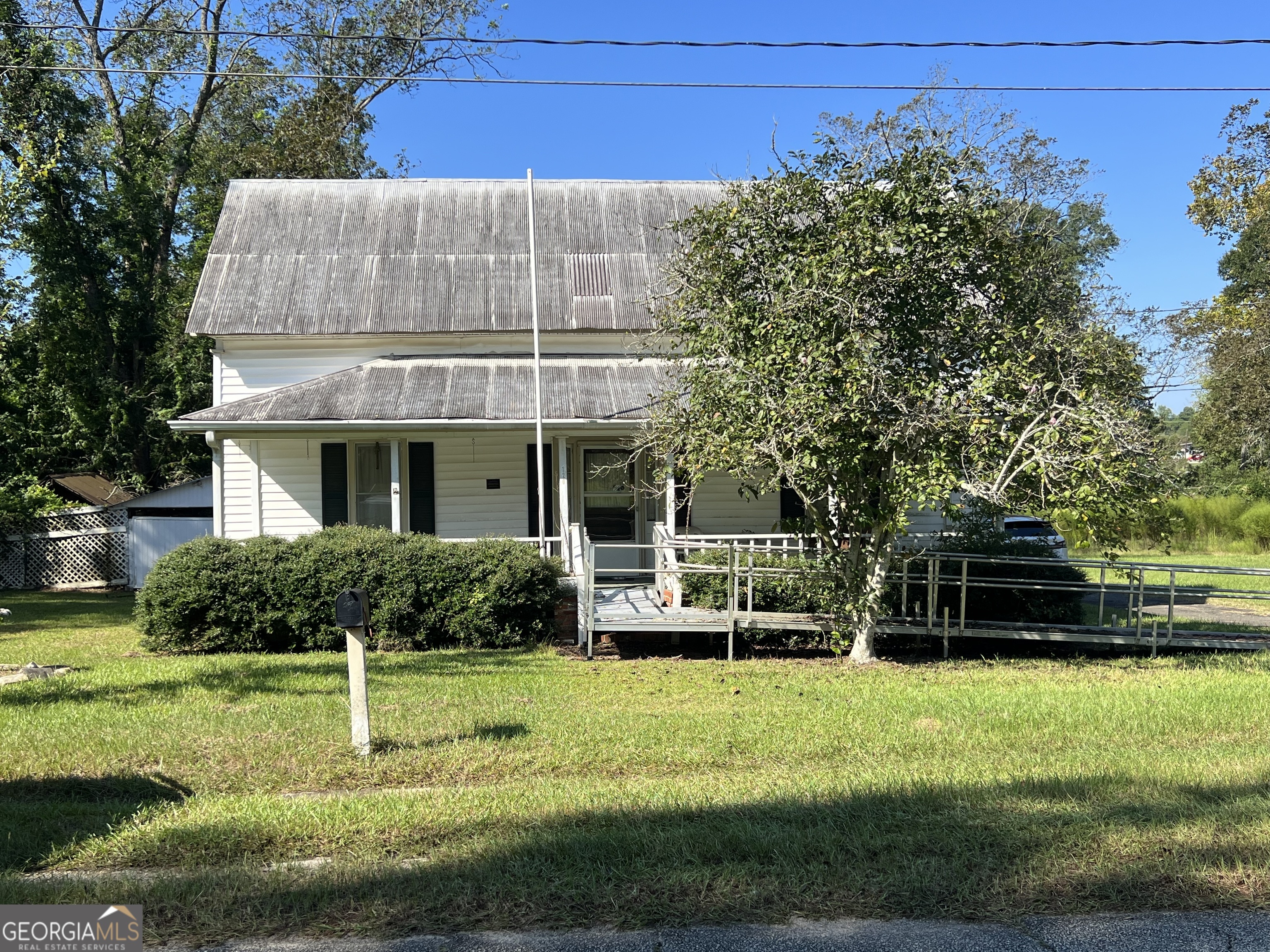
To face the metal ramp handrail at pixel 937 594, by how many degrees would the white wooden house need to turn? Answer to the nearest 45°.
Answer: approximately 45° to its left

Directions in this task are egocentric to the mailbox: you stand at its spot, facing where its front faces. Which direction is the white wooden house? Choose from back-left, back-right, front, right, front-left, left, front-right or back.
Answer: back

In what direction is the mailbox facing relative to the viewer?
toward the camera

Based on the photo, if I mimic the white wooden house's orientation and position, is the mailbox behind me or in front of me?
in front

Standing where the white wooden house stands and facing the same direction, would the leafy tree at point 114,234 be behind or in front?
behind

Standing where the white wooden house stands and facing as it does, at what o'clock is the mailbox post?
The mailbox post is roughly at 12 o'clock from the white wooden house.

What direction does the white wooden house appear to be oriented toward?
toward the camera

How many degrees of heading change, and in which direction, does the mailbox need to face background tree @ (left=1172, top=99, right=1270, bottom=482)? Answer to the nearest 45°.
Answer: approximately 135° to its left

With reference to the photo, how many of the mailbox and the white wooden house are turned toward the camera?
2

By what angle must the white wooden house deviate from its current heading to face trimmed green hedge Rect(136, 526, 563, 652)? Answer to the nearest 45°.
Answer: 0° — it already faces it

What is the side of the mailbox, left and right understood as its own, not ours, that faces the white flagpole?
back

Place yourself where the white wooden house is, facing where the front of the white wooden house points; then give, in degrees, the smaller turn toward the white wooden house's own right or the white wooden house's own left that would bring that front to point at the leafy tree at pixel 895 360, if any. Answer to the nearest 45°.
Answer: approximately 45° to the white wooden house's own left

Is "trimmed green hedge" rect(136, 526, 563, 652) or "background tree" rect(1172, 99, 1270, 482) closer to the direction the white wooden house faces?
the trimmed green hedge
